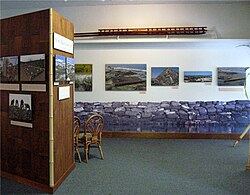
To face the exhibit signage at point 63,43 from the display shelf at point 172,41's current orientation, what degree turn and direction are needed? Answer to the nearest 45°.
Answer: approximately 45° to its right

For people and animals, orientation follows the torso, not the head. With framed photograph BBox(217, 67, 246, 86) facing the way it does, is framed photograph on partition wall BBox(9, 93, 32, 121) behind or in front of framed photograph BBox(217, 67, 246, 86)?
in front

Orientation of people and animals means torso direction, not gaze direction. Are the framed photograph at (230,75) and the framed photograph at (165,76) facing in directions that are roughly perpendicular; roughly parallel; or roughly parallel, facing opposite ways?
roughly parallel

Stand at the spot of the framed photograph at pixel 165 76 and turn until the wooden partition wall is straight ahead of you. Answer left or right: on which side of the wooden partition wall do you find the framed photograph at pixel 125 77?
right

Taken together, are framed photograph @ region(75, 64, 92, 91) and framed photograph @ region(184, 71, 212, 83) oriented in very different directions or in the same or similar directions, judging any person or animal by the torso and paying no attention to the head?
same or similar directions

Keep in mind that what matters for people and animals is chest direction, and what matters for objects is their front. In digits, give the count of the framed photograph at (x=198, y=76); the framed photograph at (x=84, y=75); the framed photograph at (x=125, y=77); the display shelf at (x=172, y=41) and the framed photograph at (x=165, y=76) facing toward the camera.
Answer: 5

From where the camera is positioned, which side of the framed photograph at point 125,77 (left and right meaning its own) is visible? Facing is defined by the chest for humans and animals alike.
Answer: front

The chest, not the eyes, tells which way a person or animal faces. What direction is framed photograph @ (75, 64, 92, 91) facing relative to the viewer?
toward the camera

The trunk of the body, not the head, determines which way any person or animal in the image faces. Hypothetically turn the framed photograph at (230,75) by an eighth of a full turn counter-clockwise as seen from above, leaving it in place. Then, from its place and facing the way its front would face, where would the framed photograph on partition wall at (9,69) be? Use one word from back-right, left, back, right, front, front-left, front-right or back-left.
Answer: right

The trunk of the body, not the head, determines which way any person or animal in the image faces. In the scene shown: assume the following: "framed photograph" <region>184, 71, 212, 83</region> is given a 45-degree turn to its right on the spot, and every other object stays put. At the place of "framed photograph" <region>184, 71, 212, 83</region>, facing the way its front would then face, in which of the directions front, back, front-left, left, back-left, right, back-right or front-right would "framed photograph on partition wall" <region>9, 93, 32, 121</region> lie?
front

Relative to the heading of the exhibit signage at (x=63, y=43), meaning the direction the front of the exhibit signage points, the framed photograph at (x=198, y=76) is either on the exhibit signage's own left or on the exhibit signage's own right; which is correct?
on the exhibit signage's own left

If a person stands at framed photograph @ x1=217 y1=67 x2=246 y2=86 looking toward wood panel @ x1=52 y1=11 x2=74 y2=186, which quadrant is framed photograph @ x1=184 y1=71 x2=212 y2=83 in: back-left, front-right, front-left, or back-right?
front-right

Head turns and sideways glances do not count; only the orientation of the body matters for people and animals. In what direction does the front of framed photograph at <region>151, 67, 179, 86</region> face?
toward the camera

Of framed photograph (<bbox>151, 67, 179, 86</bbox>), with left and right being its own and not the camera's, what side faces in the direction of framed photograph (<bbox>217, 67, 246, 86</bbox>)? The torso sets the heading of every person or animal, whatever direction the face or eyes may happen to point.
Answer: left

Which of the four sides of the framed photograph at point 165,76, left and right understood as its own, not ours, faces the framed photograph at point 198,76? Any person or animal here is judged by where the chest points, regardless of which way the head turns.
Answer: left

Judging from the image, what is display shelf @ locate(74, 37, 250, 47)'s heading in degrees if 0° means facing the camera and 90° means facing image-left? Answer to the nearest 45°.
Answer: approximately 0°

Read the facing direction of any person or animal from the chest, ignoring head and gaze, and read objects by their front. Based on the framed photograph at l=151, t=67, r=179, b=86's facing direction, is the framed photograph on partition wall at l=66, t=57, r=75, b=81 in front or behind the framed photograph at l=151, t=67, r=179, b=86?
in front
